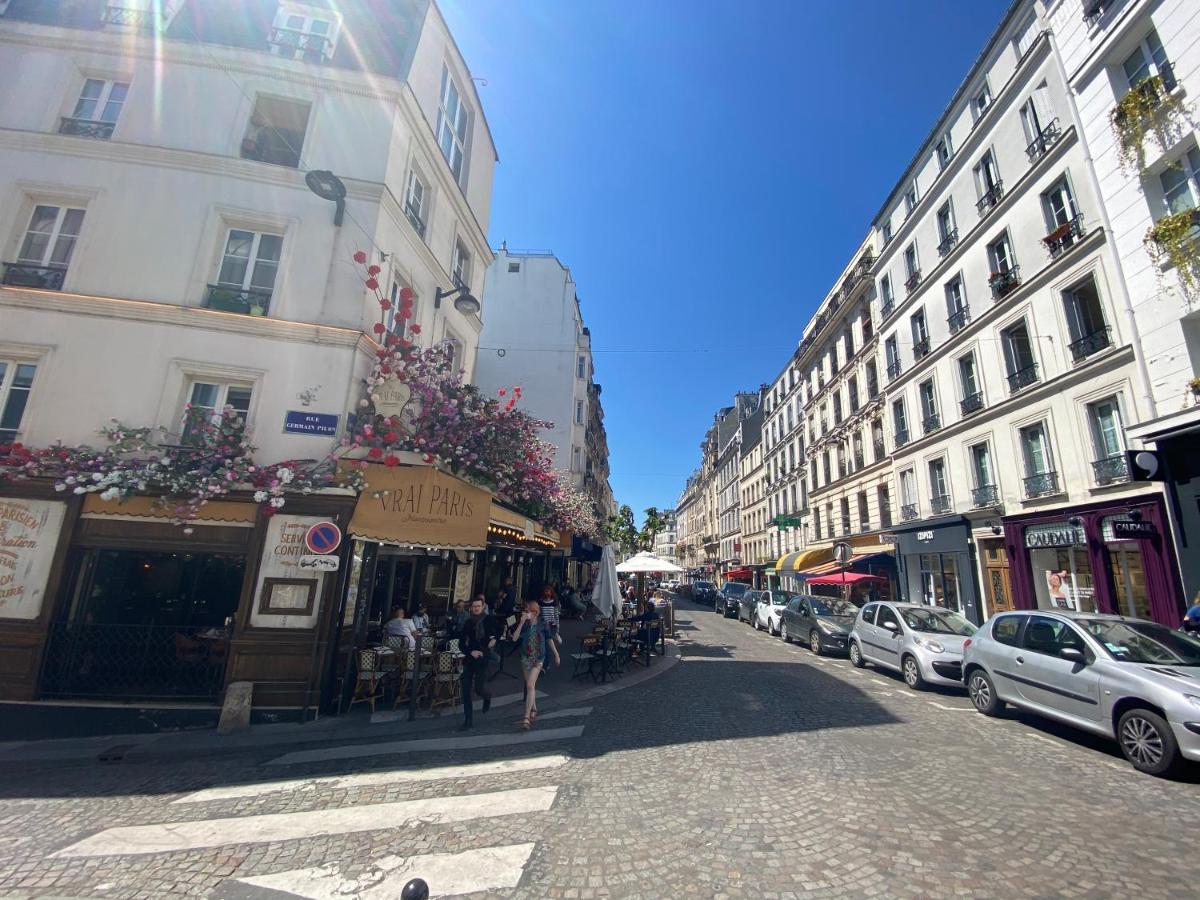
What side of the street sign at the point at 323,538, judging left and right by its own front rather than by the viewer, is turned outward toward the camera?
front

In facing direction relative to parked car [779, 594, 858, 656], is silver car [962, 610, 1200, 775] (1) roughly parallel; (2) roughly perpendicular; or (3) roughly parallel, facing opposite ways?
roughly parallel

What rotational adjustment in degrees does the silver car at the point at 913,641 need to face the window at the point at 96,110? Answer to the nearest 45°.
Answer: approximately 90° to its right

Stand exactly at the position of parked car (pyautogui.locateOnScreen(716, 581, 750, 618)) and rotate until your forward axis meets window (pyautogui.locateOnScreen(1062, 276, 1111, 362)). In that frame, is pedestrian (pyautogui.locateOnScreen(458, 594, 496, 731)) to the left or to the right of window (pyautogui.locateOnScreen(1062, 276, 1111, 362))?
right

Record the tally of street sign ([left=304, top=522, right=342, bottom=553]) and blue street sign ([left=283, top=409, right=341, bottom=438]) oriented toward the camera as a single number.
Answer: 2

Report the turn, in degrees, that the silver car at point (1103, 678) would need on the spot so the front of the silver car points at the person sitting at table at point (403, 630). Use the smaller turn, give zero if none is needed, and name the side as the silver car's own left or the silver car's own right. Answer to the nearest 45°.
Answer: approximately 90° to the silver car's own right

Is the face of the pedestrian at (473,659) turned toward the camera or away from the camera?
toward the camera

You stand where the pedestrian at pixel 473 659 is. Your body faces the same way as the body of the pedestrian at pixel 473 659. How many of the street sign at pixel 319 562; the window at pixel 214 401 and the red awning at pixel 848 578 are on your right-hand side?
2

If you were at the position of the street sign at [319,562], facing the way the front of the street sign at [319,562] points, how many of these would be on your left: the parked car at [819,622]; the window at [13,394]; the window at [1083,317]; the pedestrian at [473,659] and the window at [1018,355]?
4

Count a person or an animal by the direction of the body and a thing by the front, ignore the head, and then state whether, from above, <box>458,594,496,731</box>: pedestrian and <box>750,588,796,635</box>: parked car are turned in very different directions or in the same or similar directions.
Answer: same or similar directions

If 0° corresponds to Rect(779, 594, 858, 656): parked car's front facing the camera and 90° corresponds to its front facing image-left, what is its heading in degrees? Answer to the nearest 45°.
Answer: approximately 315°

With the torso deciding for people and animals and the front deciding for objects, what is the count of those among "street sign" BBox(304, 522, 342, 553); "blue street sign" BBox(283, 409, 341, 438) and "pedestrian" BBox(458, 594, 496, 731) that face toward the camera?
3

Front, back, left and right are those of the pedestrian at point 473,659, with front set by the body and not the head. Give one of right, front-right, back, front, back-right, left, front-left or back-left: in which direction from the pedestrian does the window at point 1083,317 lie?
left

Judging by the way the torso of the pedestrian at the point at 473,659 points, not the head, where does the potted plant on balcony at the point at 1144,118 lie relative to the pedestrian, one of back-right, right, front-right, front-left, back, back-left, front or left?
left

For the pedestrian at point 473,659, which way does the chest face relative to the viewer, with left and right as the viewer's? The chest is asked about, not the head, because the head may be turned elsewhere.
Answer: facing the viewer

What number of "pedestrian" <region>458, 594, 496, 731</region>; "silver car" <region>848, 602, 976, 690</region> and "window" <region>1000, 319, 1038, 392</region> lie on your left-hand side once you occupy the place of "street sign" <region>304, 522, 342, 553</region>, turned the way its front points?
3

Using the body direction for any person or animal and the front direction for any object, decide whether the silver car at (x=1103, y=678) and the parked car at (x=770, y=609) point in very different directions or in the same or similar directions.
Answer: same or similar directions

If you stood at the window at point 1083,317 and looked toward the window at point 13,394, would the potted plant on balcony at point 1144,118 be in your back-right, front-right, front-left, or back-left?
front-left

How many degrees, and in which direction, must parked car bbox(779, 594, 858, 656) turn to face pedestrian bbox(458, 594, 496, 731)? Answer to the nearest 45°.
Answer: approximately 90° to its right

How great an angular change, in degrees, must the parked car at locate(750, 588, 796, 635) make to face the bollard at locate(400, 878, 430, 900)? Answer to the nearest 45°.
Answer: approximately 45° to its right
